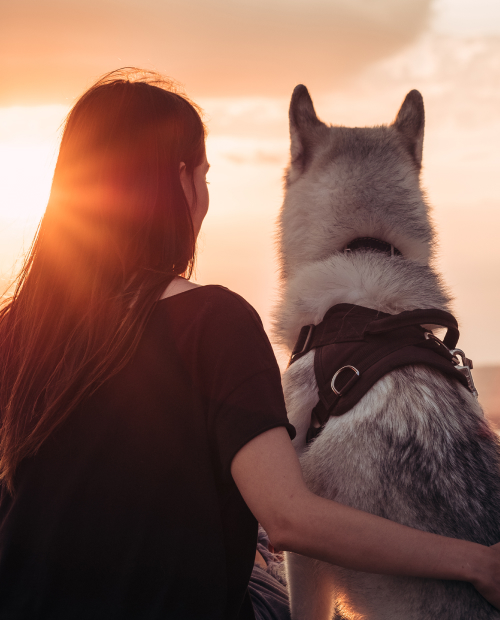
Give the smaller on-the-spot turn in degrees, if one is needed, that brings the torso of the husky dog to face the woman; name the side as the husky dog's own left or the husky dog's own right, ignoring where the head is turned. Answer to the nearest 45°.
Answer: approximately 135° to the husky dog's own left

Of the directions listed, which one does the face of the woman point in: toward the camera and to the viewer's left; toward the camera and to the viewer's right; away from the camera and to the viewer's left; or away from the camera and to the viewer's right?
away from the camera and to the viewer's right

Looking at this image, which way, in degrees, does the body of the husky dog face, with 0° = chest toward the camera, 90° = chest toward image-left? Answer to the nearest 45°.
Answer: approximately 180°
